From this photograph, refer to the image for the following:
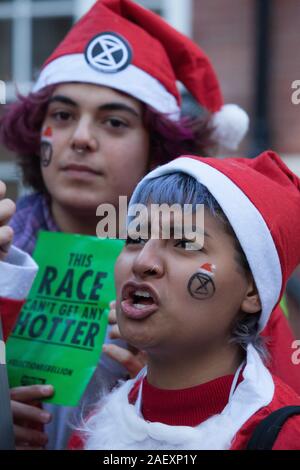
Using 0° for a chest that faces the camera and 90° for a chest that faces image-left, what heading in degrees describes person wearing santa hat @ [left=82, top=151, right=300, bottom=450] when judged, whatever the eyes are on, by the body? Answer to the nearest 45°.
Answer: approximately 45°

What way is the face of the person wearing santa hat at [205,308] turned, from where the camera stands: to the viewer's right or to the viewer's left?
to the viewer's left
